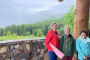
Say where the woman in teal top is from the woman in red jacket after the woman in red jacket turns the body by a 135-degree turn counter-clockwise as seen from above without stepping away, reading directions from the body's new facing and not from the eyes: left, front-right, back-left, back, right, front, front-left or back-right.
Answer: right

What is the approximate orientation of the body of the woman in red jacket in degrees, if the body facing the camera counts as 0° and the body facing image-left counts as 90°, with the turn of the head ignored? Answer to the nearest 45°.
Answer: approximately 315°
